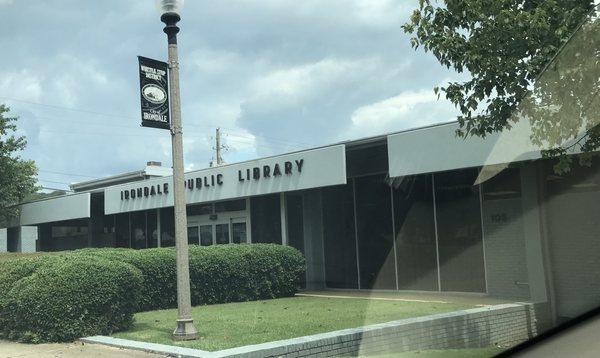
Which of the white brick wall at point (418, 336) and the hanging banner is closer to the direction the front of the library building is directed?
the hanging banner

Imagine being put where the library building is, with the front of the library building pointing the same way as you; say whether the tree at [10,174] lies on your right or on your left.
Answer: on your right

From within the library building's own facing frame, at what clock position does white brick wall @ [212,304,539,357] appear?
The white brick wall is roughly at 11 o'clock from the library building.

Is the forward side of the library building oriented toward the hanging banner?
yes

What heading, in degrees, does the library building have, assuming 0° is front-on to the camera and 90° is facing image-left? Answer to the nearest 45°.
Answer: approximately 45°
